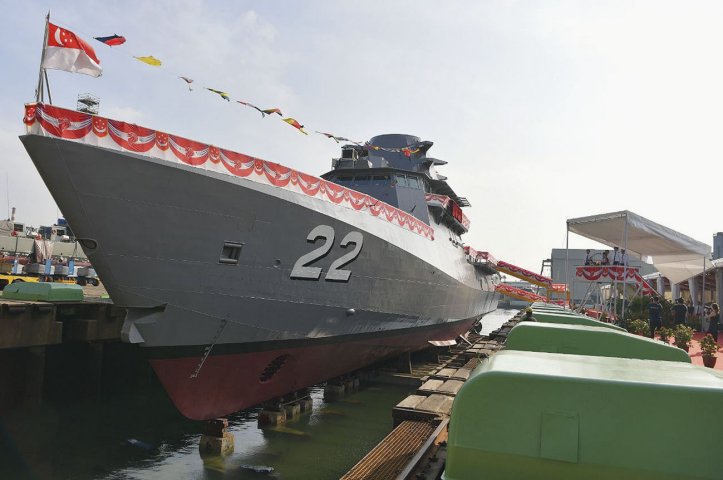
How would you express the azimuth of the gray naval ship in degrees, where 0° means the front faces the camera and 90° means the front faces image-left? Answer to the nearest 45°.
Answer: approximately 45°

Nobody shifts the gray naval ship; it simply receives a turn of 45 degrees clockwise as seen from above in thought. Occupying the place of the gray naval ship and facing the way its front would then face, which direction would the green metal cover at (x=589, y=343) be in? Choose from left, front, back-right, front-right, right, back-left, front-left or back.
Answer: back-left

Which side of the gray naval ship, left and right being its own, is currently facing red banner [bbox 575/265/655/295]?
back

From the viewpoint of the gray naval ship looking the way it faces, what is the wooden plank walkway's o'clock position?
The wooden plank walkway is roughly at 9 o'clock from the gray naval ship.

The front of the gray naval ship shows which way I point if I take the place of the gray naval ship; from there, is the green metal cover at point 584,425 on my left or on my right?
on my left
